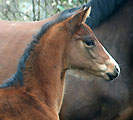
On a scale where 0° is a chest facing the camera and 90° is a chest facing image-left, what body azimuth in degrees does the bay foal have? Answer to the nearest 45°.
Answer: approximately 270°
